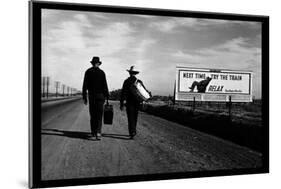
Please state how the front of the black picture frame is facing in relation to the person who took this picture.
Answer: facing the viewer and to the right of the viewer
